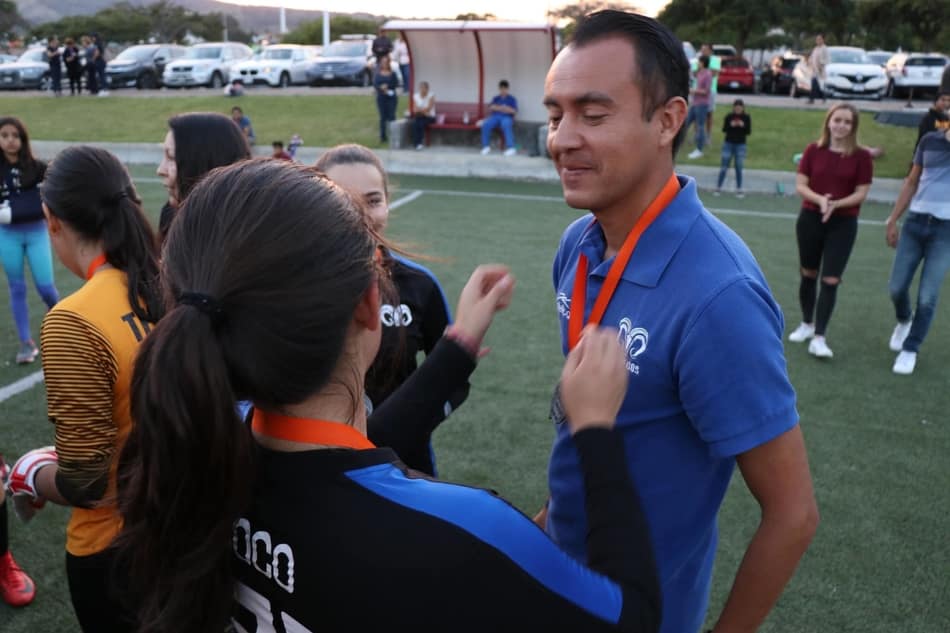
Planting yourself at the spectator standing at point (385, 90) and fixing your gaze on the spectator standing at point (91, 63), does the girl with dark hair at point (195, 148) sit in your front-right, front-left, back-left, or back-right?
back-left

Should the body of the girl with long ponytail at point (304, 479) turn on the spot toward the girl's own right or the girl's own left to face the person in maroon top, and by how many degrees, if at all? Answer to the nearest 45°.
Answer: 0° — they already face them

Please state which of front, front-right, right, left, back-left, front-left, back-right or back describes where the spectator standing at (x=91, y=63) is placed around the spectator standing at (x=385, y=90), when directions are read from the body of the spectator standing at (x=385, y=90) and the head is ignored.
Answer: back-right

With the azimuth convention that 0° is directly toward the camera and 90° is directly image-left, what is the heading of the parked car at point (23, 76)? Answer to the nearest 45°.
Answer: approximately 45°

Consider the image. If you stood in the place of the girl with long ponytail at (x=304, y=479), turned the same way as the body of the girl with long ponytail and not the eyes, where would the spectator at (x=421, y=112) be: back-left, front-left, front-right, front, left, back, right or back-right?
front-left

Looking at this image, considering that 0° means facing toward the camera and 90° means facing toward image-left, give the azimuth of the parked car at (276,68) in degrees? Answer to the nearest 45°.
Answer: approximately 45°
